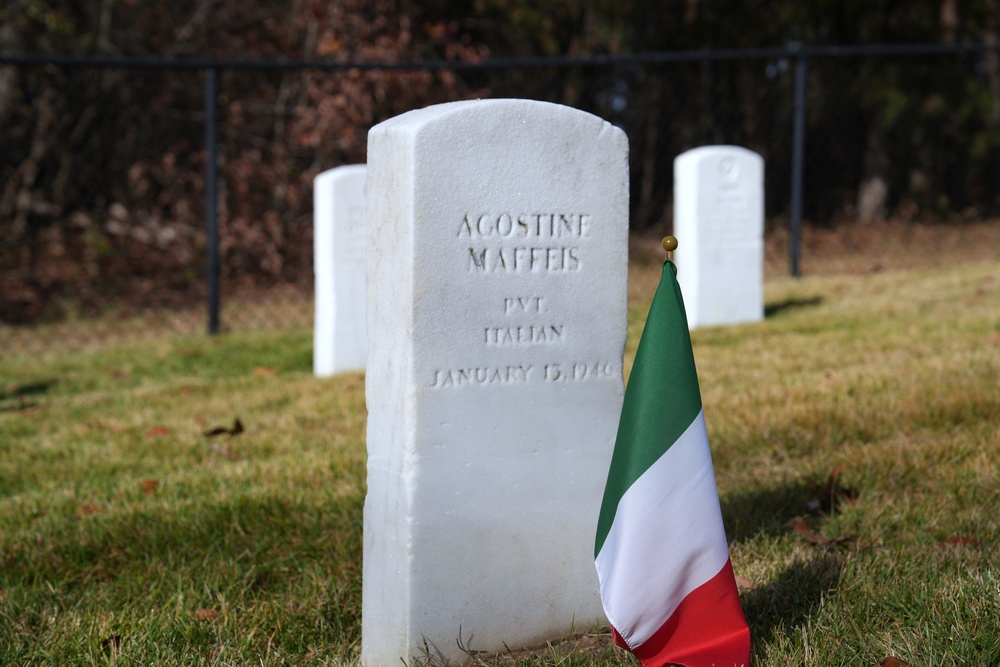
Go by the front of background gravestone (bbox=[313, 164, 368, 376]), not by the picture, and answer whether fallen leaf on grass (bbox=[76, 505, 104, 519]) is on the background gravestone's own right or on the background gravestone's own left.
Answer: on the background gravestone's own right

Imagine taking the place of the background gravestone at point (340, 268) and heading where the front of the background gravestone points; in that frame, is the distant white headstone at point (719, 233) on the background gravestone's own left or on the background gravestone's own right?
on the background gravestone's own left

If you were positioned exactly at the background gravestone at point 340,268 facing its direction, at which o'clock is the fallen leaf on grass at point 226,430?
The fallen leaf on grass is roughly at 2 o'clock from the background gravestone.

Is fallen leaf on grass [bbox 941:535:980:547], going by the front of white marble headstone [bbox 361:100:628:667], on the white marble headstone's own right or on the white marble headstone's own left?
on the white marble headstone's own left

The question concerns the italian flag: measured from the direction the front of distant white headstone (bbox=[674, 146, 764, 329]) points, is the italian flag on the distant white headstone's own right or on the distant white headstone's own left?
on the distant white headstone's own right

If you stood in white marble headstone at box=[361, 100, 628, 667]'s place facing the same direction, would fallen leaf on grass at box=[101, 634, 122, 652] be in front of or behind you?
behind

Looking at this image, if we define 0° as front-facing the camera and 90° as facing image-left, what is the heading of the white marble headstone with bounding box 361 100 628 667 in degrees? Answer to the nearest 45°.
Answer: approximately 315°

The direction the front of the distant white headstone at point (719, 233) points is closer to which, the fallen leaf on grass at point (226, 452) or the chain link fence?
the fallen leaf on grass
